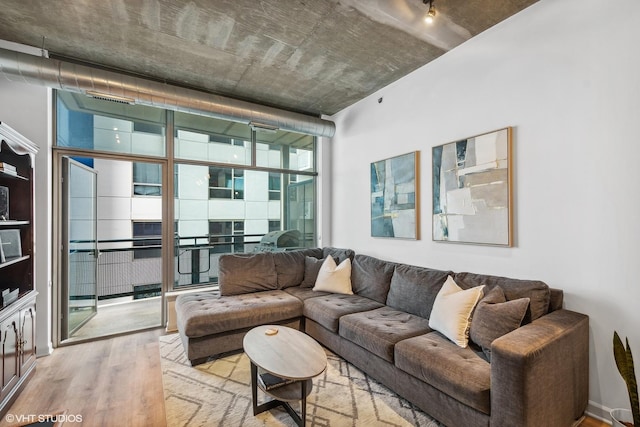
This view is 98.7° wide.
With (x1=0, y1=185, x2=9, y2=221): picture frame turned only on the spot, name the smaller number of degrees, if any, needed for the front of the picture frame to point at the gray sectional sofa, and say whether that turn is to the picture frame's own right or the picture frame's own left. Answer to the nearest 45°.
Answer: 0° — it already faces it

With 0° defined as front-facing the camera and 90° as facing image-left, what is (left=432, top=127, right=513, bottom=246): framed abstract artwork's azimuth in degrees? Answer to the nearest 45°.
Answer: approximately 45°

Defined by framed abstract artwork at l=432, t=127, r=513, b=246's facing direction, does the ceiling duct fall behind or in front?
in front

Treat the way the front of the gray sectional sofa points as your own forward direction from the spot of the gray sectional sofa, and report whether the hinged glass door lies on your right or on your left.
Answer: on your right

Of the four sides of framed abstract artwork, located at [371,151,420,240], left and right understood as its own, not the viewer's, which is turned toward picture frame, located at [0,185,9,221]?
front

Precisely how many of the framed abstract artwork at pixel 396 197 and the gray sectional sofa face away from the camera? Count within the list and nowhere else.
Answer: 0

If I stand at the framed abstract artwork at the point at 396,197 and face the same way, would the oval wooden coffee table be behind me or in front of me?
in front

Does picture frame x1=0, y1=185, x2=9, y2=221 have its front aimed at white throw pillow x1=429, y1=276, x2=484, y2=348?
yes

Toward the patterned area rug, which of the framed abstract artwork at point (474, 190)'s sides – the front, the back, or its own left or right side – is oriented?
front

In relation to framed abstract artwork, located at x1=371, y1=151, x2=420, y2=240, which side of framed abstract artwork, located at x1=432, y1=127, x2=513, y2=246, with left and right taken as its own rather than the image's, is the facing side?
right

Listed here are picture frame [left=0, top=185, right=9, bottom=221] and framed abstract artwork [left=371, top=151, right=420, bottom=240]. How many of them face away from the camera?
0

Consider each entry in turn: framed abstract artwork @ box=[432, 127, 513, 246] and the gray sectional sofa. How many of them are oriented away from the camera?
0
